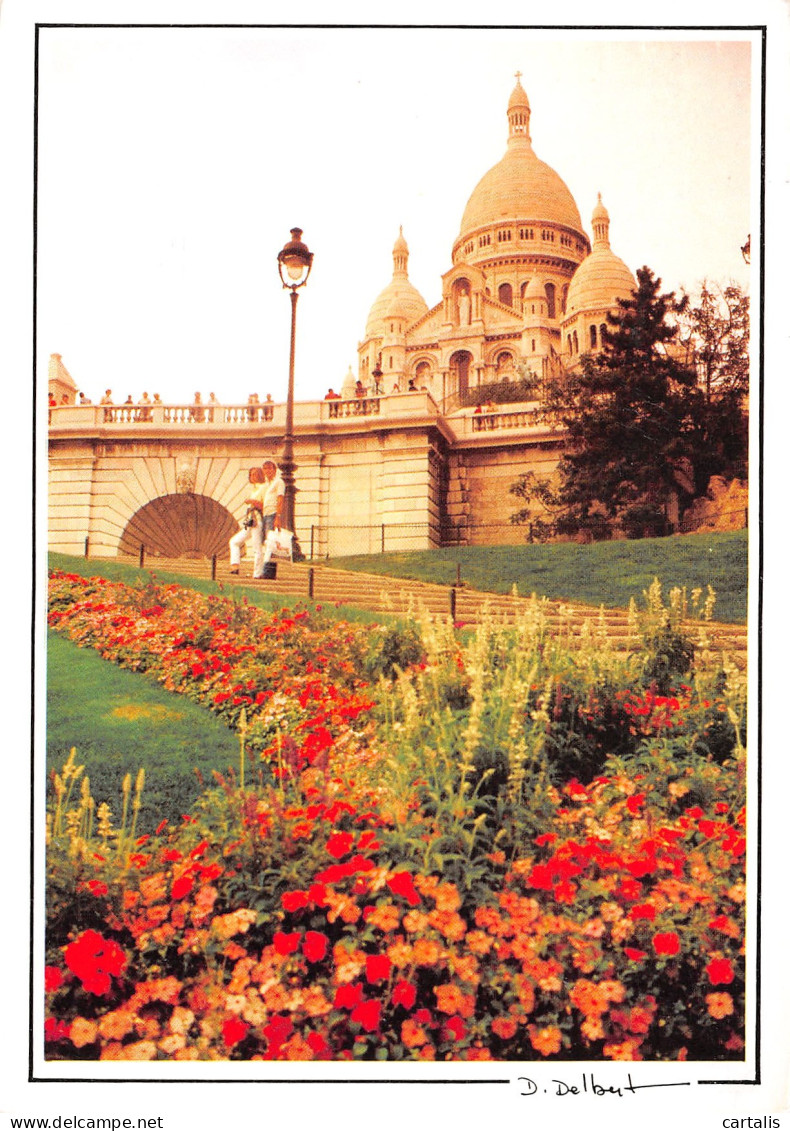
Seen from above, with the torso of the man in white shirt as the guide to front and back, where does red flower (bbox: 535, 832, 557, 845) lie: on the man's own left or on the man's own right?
on the man's own left

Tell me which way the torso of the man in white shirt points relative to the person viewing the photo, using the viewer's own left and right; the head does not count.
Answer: facing the viewer and to the left of the viewer

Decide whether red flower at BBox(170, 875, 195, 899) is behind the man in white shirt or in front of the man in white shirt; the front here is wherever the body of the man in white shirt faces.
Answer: in front

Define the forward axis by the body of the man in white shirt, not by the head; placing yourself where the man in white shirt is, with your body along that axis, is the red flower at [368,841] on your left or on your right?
on your left

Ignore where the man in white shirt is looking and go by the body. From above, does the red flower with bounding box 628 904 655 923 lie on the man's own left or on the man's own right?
on the man's own left

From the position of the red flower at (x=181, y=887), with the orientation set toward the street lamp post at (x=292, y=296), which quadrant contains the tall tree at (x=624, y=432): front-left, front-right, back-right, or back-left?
front-right
